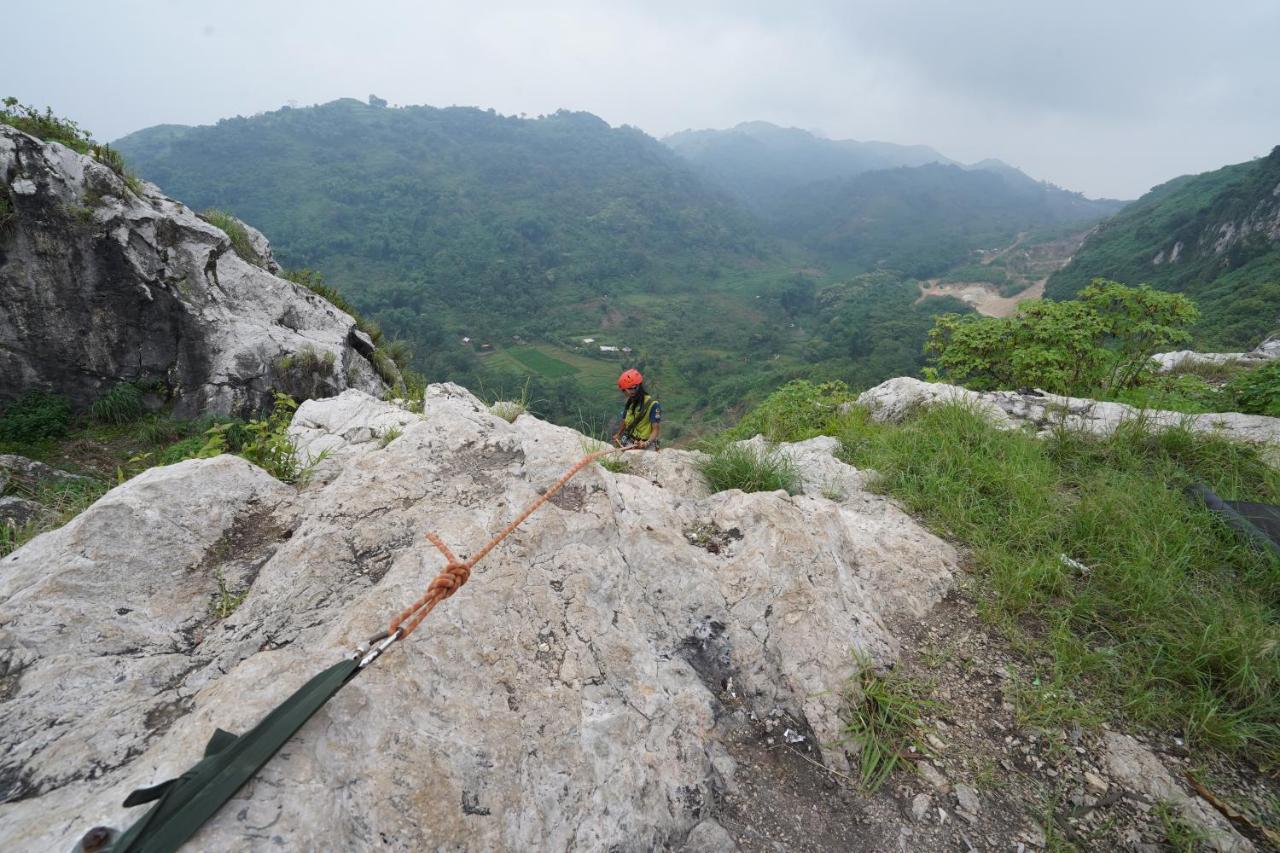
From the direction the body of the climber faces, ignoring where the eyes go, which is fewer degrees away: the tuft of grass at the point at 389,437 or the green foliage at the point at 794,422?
the tuft of grass

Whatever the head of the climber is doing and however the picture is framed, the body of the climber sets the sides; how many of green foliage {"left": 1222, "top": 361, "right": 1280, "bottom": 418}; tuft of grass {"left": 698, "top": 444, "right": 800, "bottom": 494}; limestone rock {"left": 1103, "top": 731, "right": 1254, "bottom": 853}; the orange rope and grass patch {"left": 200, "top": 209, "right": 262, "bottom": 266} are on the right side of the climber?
1

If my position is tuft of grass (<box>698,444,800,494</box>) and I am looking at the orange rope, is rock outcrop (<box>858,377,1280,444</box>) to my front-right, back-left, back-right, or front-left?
back-left

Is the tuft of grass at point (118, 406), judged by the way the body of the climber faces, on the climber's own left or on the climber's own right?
on the climber's own right

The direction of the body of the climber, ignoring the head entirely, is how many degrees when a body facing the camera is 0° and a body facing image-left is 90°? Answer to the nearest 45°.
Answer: approximately 45°

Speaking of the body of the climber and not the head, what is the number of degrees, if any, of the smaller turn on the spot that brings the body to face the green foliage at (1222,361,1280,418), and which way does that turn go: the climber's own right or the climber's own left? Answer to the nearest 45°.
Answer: approximately 135° to the climber's own left

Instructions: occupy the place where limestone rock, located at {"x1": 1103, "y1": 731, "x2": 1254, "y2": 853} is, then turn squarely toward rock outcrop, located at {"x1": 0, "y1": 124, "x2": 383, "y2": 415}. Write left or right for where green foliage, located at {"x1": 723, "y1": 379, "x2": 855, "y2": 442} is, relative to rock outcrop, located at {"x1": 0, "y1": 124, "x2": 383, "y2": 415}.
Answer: right

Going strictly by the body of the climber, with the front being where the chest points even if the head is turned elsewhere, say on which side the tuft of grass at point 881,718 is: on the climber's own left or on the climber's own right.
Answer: on the climber's own left

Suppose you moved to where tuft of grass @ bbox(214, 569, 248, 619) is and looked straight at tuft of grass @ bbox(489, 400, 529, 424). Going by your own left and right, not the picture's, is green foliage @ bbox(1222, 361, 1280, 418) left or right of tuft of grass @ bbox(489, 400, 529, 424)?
right

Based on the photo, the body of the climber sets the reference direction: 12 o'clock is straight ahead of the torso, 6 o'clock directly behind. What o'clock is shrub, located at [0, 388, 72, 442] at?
The shrub is roughly at 2 o'clock from the climber.

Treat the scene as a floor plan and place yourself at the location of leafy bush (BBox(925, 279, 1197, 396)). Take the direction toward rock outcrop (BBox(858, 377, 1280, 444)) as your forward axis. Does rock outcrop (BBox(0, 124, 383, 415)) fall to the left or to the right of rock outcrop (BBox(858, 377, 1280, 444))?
right

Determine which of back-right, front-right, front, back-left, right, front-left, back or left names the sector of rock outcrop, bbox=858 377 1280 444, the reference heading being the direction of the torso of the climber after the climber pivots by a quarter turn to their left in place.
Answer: front-left

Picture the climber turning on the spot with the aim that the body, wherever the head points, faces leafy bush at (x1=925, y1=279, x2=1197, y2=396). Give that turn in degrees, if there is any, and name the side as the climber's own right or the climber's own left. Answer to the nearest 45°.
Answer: approximately 135° to the climber's own left

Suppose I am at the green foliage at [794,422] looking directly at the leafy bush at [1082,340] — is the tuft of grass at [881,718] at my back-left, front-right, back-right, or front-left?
back-right

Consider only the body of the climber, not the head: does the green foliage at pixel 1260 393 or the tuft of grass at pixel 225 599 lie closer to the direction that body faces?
the tuft of grass

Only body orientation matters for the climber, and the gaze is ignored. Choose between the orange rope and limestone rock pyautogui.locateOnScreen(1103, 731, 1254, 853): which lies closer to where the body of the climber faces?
the orange rope

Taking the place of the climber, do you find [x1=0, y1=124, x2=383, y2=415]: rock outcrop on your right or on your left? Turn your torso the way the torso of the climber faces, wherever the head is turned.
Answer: on your right
